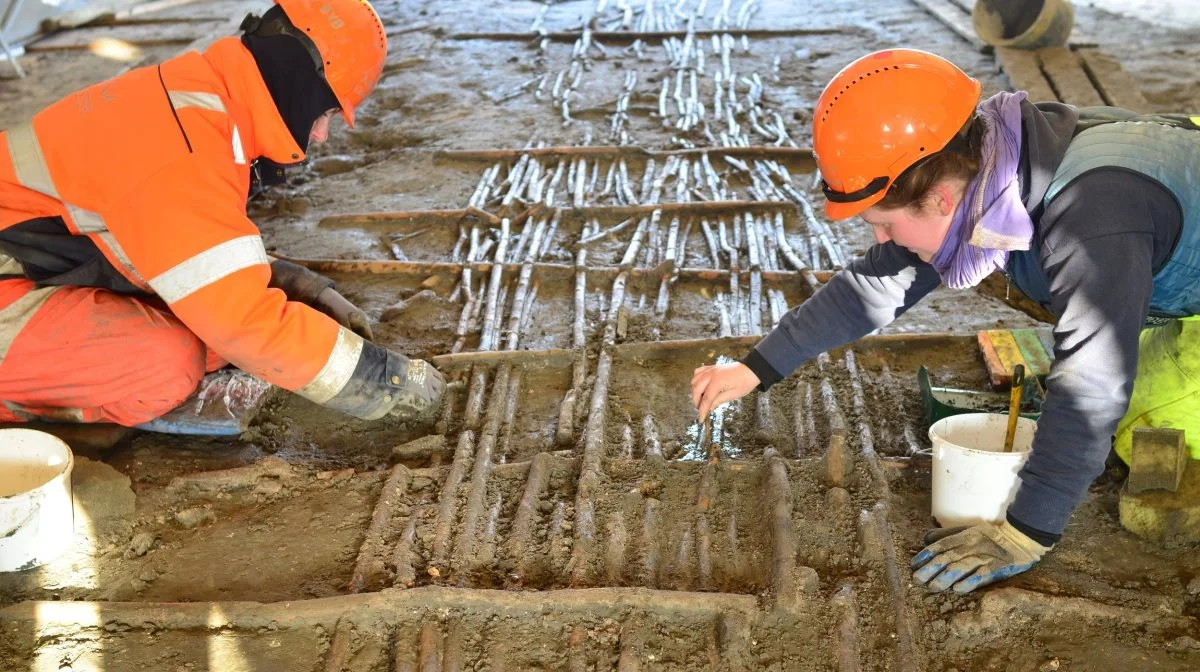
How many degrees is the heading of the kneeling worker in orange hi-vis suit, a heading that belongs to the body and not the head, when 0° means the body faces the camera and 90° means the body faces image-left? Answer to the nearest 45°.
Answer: approximately 270°

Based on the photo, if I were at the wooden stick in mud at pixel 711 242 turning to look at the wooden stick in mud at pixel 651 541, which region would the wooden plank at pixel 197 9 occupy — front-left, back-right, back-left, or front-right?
back-right

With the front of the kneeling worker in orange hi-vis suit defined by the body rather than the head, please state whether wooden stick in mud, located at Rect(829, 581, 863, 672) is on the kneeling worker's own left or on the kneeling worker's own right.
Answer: on the kneeling worker's own right

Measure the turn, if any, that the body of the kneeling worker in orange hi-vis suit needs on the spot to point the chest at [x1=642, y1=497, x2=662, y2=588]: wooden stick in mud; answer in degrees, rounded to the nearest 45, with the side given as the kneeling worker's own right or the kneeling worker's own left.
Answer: approximately 45° to the kneeling worker's own right

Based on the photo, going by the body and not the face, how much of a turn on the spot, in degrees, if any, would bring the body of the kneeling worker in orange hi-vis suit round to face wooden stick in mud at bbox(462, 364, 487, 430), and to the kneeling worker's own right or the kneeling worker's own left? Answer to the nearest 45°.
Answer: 0° — they already face it

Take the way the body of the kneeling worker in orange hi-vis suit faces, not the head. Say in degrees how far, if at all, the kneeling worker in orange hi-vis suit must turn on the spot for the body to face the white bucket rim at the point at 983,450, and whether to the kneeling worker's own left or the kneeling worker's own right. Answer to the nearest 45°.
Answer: approximately 45° to the kneeling worker's own right

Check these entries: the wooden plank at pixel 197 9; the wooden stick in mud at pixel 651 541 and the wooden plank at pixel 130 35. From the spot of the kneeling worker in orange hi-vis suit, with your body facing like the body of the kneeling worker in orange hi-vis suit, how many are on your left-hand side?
2

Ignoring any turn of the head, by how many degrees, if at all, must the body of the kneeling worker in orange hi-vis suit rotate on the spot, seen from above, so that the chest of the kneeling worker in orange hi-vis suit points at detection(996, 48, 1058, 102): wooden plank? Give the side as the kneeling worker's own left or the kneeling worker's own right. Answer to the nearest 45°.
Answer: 0° — they already face it

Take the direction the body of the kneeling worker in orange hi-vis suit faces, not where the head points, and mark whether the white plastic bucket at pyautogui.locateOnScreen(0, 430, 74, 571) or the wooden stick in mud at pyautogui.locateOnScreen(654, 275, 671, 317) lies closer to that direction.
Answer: the wooden stick in mud
